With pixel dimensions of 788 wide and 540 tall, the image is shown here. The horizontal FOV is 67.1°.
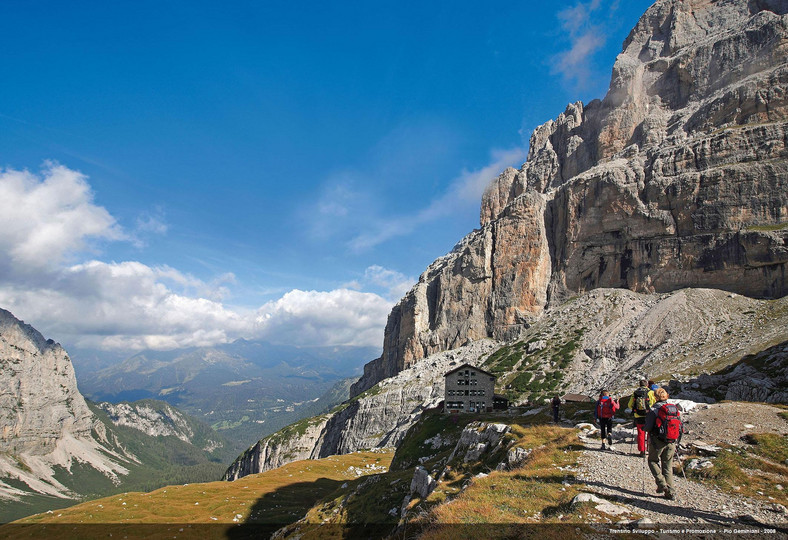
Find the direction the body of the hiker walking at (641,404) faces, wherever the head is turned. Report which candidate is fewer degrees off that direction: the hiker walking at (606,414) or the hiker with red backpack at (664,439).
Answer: the hiker walking

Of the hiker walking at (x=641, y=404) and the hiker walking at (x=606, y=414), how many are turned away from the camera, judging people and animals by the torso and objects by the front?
2

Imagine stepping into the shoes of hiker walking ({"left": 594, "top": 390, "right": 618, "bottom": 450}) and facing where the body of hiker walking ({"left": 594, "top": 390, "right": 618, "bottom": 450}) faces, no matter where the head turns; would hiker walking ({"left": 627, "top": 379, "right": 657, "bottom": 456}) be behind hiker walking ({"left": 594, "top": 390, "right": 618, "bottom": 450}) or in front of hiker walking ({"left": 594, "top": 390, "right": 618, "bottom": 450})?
behind

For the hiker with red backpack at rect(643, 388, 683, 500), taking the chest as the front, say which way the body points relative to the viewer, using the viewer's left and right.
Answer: facing away from the viewer and to the left of the viewer

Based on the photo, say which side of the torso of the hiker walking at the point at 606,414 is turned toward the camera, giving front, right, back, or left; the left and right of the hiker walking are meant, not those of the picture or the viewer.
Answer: back

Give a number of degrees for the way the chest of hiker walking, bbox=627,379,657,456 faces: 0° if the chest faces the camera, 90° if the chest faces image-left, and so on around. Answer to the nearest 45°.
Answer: approximately 180°

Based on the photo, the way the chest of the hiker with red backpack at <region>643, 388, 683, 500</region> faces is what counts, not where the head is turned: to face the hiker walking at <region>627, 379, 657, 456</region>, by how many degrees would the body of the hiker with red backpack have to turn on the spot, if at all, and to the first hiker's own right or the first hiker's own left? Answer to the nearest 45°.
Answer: approximately 45° to the first hiker's own right

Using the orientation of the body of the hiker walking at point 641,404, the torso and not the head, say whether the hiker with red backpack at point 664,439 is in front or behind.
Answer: behind

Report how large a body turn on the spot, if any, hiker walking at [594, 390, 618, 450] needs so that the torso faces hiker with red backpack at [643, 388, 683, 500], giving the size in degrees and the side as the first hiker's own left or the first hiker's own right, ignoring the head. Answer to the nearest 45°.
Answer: approximately 180°
